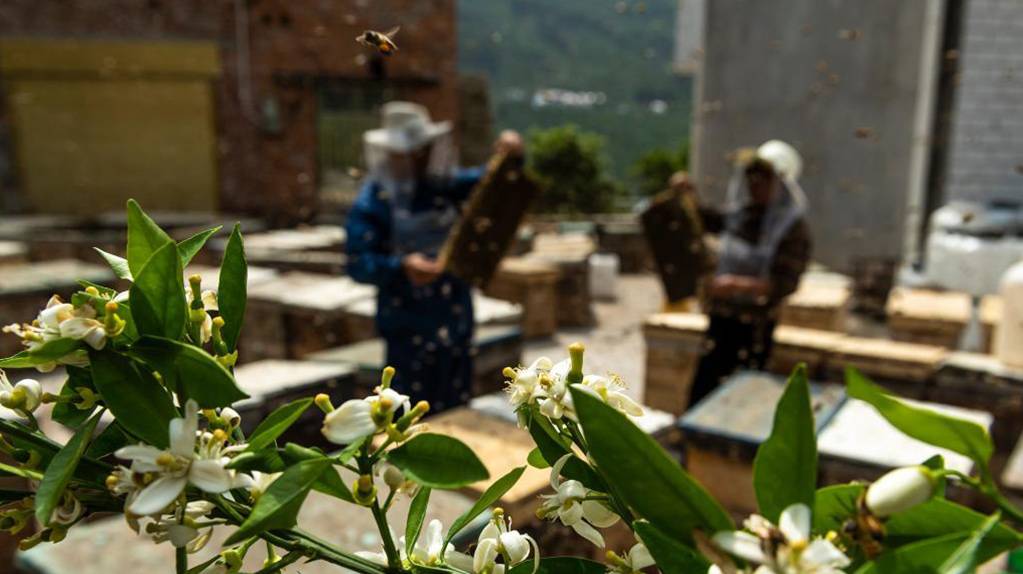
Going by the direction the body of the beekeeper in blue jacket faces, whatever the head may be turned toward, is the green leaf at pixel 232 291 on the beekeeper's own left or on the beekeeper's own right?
on the beekeeper's own right

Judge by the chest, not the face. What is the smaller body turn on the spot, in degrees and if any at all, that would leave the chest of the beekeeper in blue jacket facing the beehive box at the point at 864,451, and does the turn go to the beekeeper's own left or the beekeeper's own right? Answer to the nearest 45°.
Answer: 0° — they already face it

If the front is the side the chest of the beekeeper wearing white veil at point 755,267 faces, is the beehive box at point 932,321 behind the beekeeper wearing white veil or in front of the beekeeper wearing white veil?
behind

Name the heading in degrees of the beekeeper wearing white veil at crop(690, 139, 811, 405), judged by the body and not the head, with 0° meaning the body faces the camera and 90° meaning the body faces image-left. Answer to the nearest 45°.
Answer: approximately 45°

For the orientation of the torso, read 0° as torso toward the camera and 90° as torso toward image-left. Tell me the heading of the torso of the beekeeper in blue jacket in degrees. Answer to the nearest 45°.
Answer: approximately 315°

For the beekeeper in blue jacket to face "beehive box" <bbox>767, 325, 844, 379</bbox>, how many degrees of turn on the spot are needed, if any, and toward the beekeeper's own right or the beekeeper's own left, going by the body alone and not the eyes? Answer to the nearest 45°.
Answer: approximately 45° to the beekeeper's own left
